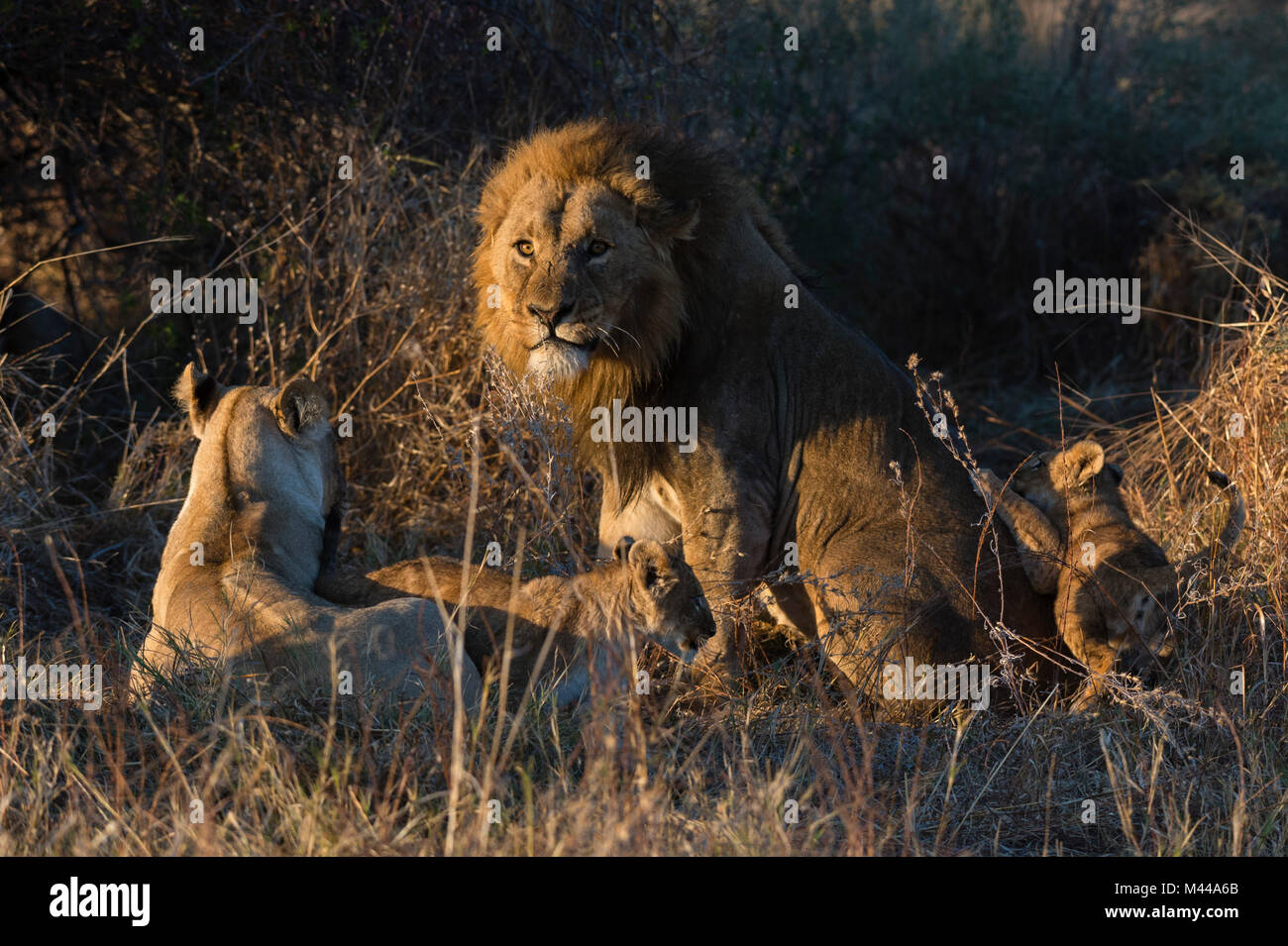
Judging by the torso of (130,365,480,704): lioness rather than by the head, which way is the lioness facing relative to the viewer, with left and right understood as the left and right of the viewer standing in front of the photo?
facing away from the viewer and to the left of the viewer

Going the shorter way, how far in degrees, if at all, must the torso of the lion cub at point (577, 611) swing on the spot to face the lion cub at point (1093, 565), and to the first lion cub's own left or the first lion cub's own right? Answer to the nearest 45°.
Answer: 0° — it already faces it

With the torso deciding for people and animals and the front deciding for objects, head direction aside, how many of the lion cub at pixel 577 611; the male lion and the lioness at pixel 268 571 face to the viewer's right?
1

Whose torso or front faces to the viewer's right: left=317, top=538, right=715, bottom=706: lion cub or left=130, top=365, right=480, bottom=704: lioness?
left=317, top=538, right=715, bottom=706: lion cub

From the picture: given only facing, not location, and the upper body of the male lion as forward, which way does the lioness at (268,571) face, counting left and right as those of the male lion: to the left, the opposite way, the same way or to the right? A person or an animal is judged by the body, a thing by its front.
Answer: to the right

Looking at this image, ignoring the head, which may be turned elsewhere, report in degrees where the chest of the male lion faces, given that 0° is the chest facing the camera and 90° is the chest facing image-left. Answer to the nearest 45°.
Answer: approximately 45°

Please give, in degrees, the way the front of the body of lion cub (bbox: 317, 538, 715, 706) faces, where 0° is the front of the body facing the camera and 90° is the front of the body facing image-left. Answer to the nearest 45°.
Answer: approximately 270°

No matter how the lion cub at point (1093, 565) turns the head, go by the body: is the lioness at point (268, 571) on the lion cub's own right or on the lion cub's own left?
on the lion cub's own left

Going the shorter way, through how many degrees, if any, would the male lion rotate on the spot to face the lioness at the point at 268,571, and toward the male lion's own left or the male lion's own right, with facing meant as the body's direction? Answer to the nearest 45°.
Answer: approximately 45° to the male lion's own right

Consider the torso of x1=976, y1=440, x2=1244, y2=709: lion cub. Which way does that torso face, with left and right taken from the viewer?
facing away from the viewer and to the left of the viewer

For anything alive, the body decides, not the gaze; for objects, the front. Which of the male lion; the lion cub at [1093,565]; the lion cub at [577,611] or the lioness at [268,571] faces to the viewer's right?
the lion cub at [577,611]

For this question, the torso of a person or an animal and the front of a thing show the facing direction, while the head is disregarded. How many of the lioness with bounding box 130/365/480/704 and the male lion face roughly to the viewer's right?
0

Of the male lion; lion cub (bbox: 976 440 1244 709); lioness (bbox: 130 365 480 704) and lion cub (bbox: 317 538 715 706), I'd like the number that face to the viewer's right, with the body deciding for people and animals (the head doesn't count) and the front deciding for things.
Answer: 1
